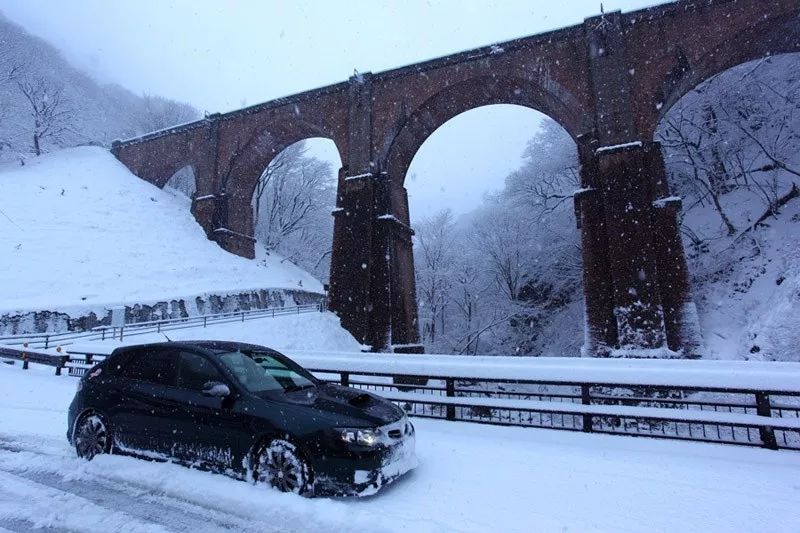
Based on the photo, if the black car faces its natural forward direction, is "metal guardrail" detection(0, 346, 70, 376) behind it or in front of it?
behind

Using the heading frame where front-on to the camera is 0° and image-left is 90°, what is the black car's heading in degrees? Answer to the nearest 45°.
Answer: approximately 315°

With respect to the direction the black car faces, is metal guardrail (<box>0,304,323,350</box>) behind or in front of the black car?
behind

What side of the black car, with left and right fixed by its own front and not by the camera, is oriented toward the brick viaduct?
left

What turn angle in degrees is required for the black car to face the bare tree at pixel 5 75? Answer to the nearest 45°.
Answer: approximately 180°

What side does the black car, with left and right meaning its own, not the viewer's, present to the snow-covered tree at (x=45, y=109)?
back

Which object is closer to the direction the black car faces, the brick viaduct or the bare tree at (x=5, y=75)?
the brick viaduct

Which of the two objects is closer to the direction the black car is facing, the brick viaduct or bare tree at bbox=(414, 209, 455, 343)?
the brick viaduct
